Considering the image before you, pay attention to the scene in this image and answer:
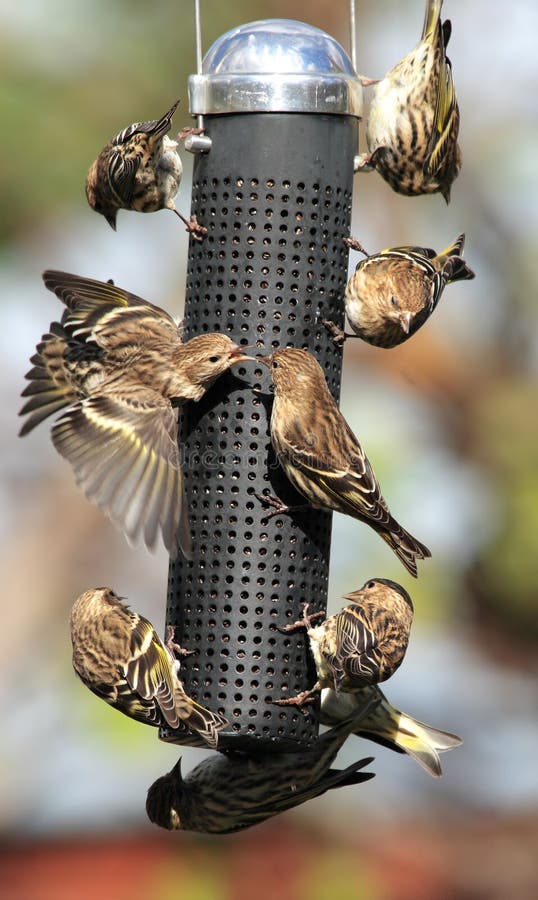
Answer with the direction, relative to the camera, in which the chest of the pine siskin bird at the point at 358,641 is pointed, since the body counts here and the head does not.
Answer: to the viewer's left

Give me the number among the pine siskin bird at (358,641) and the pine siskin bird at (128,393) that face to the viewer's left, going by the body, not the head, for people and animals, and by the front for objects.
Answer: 1

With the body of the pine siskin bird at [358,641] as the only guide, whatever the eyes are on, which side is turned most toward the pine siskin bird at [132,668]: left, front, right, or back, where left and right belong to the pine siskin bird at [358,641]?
front

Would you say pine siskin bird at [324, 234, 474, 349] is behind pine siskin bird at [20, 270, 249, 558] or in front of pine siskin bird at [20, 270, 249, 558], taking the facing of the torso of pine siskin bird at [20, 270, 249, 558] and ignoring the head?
in front

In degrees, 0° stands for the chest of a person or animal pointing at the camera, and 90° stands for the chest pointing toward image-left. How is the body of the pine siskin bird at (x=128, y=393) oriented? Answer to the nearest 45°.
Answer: approximately 270°

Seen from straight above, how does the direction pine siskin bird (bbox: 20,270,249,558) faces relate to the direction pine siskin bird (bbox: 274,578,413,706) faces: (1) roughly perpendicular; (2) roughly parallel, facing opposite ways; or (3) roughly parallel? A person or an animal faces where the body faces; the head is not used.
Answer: roughly parallel, facing opposite ways
